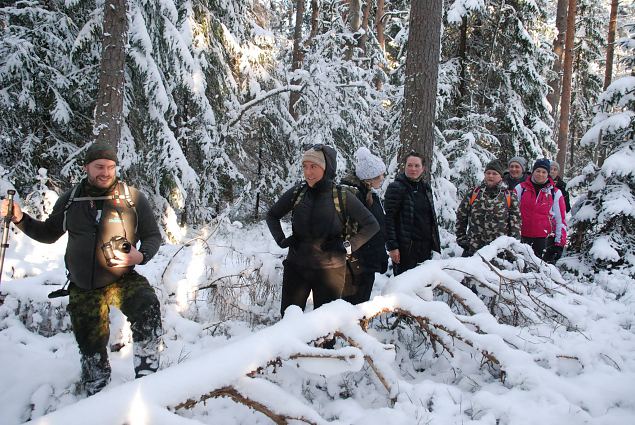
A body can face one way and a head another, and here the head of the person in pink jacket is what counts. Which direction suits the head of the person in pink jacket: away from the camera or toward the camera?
toward the camera

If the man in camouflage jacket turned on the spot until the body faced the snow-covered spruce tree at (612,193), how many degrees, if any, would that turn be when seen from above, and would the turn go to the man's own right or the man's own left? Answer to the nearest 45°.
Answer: approximately 135° to the man's own left

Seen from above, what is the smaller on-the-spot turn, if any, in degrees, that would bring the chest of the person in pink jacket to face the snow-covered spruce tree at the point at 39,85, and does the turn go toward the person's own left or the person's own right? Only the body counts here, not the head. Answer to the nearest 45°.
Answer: approximately 90° to the person's own right

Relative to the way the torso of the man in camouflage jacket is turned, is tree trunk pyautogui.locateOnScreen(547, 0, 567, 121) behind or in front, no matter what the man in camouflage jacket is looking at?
behind

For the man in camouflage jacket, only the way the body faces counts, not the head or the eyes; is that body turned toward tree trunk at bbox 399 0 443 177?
no

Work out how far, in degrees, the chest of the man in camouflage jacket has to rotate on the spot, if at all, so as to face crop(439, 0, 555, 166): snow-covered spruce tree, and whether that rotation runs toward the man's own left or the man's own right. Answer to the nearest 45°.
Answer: approximately 180°

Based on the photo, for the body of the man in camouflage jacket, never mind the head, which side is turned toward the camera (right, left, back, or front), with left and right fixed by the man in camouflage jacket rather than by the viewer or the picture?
front

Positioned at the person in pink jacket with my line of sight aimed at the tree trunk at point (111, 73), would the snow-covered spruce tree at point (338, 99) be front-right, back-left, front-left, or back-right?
front-right

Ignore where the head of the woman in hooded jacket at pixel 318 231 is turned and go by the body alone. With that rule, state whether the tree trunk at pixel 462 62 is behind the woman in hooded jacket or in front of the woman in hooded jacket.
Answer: behind

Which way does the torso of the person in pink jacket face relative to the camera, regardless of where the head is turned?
toward the camera

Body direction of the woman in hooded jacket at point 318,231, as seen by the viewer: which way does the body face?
toward the camera

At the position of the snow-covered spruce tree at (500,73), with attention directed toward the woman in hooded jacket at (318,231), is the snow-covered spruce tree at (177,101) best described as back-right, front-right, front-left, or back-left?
front-right

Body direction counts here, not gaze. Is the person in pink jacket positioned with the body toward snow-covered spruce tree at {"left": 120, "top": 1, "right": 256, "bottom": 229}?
no

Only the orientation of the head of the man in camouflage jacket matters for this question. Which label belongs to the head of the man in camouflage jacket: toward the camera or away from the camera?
toward the camera
